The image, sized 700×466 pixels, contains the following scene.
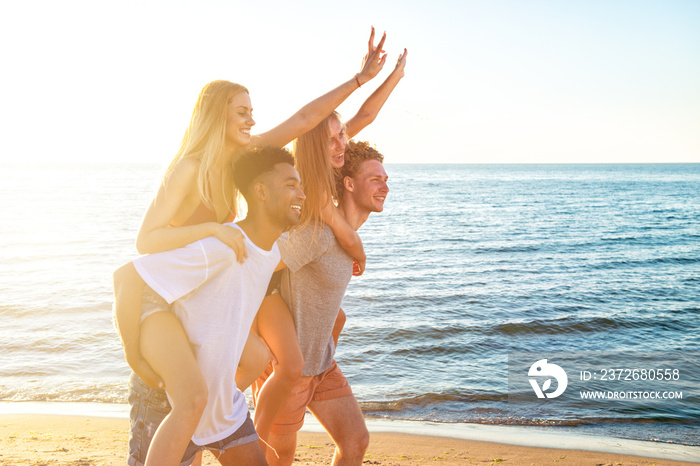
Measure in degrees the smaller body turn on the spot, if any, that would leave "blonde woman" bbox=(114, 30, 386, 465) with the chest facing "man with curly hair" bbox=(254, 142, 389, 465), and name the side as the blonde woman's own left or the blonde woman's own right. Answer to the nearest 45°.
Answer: approximately 45° to the blonde woman's own left

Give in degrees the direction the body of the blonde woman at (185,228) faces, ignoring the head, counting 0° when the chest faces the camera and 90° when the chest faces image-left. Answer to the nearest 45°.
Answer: approximately 270°

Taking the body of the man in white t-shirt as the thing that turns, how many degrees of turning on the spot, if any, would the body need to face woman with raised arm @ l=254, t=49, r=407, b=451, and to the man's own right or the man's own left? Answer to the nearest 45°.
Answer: approximately 45° to the man's own left

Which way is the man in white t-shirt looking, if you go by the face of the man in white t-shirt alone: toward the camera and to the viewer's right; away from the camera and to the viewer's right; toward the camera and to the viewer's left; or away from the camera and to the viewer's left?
toward the camera and to the viewer's right

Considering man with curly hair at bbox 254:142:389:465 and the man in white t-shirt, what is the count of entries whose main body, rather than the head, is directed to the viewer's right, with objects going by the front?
2

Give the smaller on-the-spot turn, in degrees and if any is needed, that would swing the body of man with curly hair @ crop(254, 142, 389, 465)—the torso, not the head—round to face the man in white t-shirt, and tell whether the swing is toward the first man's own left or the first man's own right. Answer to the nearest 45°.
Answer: approximately 135° to the first man's own right

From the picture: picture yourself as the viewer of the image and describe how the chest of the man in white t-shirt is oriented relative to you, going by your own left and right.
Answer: facing to the right of the viewer

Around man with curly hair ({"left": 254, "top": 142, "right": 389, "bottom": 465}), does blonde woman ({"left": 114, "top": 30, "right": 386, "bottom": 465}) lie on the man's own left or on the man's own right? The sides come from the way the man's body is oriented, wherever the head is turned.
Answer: on the man's own right

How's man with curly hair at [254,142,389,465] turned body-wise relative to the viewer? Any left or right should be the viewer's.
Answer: facing to the right of the viewer

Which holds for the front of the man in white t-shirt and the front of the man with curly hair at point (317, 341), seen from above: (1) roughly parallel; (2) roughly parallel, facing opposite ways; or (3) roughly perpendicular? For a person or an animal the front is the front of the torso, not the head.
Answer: roughly parallel
